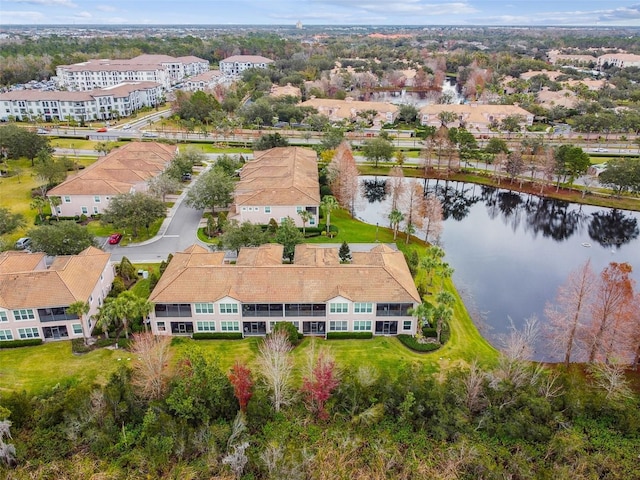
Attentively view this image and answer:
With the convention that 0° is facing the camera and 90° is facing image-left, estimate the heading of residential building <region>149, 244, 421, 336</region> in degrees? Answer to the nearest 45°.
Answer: approximately 180°

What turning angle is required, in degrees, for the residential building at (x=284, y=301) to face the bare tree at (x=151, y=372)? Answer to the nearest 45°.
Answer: approximately 135° to its left

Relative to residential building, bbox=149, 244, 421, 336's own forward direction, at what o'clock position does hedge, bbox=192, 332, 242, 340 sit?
The hedge is roughly at 9 o'clock from the residential building.

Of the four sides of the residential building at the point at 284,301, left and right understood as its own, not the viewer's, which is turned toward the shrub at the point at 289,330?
back

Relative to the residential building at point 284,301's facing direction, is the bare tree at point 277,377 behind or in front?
behind

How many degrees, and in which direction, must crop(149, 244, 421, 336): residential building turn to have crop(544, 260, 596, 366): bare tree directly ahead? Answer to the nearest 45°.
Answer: approximately 90° to its right

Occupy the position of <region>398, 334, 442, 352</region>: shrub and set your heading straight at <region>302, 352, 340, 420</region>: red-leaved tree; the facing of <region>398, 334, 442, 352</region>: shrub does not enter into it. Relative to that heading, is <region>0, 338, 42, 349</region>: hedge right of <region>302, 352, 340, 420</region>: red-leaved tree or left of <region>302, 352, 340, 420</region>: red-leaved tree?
right

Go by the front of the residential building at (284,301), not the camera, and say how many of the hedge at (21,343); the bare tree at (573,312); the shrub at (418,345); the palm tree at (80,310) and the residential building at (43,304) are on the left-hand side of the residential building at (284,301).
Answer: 3

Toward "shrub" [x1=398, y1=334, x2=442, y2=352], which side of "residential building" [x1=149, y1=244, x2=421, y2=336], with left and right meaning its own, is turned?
right

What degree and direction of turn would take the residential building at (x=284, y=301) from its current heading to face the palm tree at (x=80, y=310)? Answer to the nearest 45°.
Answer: approximately 90° to its left
